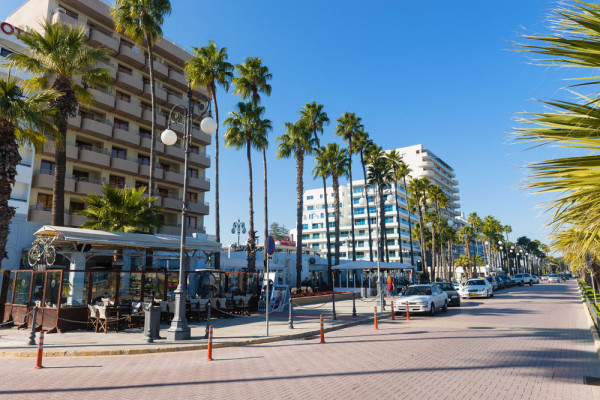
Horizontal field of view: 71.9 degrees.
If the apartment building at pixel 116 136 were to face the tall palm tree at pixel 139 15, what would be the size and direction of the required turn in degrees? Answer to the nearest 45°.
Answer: approximately 45° to its right

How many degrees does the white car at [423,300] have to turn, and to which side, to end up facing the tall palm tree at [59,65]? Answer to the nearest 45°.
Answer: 0° — it already faces it

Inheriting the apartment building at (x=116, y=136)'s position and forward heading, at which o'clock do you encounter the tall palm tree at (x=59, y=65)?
The tall palm tree is roughly at 2 o'clock from the apartment building.

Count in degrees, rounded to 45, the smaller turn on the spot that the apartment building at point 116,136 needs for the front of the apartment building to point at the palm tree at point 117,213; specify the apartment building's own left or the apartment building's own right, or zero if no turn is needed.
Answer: approximately 45° to the apartment building's own right

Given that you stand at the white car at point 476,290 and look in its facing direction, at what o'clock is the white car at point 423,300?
the white car at point 423,300 is roughly at 11 o'clock from the white car at point 476,290.

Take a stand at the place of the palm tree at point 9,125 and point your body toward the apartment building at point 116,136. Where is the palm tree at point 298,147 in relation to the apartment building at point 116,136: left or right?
right

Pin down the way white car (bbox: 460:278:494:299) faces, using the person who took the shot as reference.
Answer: facing the viewer and to the left of the viewer

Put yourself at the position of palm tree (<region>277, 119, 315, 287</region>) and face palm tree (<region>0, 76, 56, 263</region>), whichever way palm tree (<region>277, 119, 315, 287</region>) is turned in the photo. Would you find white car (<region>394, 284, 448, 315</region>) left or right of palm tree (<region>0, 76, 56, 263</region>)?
left

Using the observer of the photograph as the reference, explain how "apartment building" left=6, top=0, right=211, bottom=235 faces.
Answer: facing the viewer and to the right of the viewer

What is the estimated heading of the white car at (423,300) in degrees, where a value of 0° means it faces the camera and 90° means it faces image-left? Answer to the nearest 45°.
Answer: approximately 45°

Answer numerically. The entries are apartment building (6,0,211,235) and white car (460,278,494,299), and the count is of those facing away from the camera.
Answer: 0

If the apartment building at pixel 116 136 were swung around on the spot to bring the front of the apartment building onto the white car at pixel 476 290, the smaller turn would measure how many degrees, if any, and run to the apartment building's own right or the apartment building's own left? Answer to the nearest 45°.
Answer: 0° — it already faces it

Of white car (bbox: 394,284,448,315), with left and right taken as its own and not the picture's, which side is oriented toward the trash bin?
front

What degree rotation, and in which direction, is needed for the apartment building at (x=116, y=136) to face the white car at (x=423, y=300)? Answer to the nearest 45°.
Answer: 0° — it already faces it

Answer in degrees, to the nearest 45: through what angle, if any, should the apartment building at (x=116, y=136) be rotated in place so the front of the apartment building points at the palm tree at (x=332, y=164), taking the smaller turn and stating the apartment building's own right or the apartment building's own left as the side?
approximately 45° to the apartment building's own left

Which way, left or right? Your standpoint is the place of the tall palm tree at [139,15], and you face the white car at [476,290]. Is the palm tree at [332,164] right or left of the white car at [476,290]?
left

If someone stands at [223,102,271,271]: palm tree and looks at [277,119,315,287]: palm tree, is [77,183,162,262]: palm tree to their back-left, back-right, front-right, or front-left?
back-right

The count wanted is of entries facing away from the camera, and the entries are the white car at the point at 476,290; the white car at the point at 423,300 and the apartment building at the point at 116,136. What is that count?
0

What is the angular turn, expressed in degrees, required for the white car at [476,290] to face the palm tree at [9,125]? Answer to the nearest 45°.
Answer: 0° — it already faces it

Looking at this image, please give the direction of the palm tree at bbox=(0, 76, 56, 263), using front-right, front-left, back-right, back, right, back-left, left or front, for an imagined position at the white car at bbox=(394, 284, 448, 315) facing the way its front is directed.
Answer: front

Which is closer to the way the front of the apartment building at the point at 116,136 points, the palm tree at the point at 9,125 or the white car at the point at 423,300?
the white car
